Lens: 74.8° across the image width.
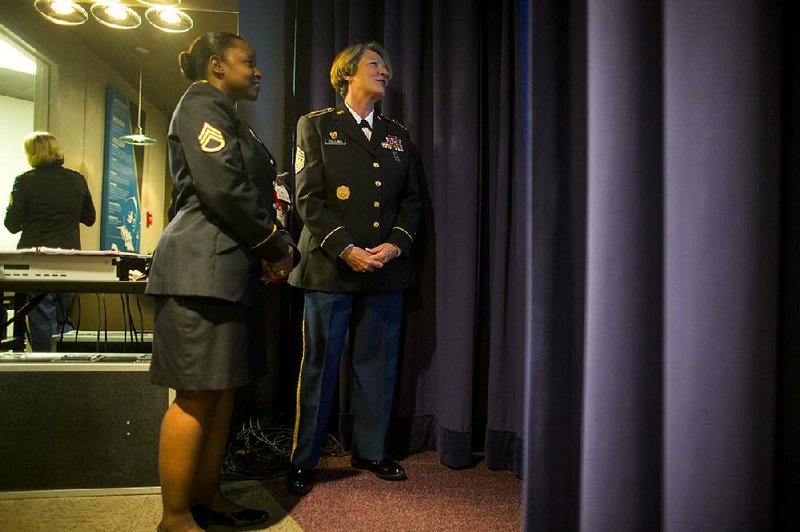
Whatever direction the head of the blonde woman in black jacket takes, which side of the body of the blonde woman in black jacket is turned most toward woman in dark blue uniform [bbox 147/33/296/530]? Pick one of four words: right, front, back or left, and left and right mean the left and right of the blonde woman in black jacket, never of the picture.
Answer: back

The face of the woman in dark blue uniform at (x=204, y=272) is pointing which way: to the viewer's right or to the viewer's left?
to the viewer's right

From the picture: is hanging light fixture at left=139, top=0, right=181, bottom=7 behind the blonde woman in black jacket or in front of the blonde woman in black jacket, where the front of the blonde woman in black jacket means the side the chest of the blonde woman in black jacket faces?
behind

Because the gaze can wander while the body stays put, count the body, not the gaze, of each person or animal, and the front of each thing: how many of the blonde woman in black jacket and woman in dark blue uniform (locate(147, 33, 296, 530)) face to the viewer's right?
1

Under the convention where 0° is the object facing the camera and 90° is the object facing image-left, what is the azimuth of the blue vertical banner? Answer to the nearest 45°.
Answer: approximately 315°

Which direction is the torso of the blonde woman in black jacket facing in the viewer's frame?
away from the camera

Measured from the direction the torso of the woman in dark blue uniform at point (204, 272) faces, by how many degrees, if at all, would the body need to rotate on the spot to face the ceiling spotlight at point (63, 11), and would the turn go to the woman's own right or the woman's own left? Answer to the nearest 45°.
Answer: approximately 135° to the woman's own left

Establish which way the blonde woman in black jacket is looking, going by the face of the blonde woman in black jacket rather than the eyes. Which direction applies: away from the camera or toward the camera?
away from the camera

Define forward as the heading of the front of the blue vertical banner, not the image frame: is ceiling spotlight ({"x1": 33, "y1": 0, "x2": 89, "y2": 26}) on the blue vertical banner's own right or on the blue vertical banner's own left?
on the blue vertical banner's own right

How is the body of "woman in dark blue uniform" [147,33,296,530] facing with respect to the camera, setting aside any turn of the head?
to the viewer's right

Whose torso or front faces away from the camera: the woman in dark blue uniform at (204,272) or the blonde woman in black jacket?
the blonde woman in black jacket

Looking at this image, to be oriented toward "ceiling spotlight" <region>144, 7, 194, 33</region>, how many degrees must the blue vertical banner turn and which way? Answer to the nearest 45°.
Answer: approximately 45° to its right
